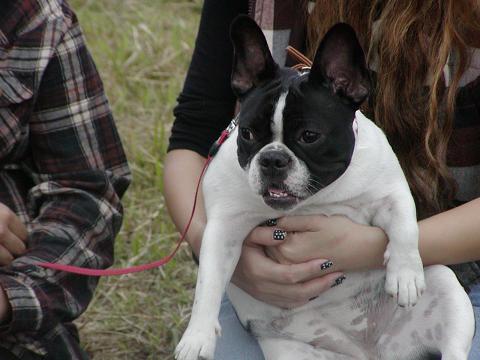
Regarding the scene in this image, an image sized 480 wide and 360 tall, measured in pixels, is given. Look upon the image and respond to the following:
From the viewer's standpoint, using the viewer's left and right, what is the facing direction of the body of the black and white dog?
facing the viewer
